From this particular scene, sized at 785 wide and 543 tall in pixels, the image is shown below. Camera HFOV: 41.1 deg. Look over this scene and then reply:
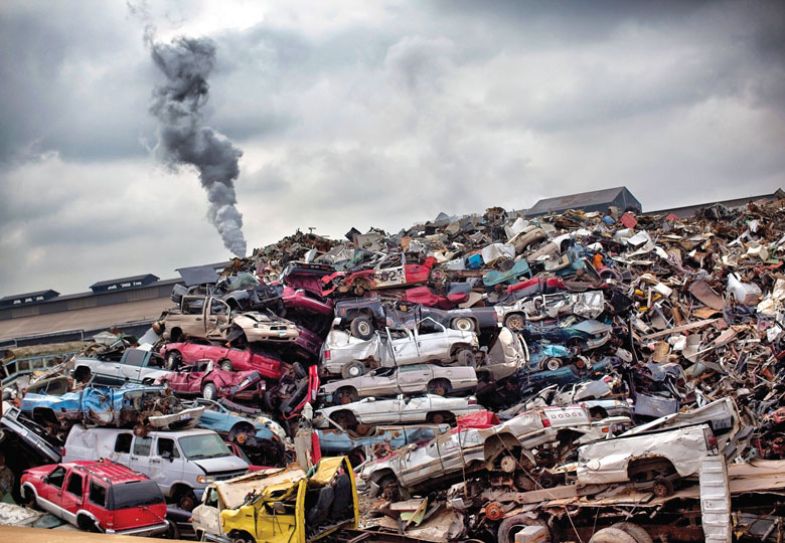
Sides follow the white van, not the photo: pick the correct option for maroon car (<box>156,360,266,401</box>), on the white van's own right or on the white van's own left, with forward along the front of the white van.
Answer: on the white van's own left

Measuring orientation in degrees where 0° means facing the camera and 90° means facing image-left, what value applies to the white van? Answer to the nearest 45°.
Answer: approximately 315°

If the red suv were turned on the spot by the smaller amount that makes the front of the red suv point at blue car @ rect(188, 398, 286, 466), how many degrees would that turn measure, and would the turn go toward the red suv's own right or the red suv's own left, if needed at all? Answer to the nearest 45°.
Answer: approximately 90° to the red suv's own right

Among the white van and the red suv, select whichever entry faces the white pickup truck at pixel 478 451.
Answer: the white van

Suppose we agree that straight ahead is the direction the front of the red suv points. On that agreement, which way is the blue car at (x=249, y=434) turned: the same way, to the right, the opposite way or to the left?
the opposite way

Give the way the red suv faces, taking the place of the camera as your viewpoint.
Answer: facing away from the viewer and to the left of the viewer

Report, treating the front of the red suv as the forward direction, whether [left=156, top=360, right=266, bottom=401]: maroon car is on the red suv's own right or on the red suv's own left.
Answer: on the red suv's own right

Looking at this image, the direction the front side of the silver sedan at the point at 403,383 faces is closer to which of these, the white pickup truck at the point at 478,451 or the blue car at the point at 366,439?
the blue car

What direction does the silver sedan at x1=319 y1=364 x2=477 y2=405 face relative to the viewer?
to the viewer's left
